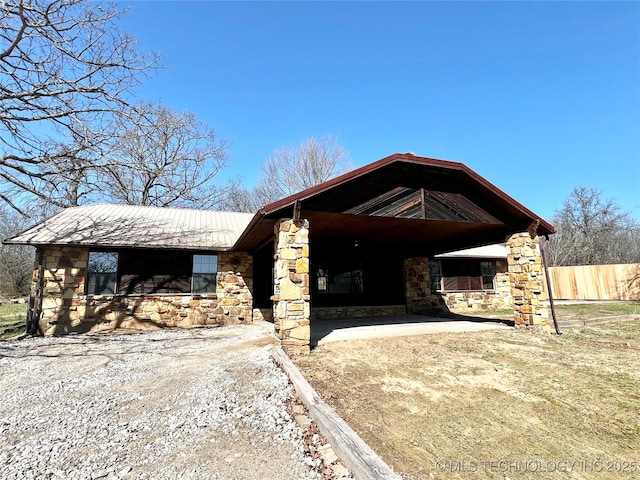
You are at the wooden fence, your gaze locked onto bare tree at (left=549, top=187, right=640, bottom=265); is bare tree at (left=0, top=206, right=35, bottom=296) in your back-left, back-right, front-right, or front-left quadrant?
back-left

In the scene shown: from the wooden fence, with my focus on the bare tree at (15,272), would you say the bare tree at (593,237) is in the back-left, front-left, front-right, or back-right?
back-right

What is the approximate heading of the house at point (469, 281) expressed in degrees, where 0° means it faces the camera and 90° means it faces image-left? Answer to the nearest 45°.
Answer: approximately 0°

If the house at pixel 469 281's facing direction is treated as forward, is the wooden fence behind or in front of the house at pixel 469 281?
behind

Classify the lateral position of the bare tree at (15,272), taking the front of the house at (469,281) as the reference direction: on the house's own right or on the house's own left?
on the house's own right
